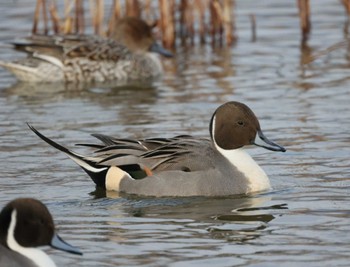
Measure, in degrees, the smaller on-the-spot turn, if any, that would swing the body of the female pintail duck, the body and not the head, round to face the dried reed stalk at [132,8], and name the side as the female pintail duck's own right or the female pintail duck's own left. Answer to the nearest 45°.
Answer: approximately 45° to the female pintail duck's own left

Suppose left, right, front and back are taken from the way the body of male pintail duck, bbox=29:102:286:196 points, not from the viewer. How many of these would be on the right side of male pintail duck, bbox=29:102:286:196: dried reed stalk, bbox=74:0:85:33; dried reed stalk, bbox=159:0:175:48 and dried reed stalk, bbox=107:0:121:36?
0

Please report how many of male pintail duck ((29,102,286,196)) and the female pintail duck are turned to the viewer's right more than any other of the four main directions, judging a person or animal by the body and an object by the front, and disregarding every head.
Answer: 2

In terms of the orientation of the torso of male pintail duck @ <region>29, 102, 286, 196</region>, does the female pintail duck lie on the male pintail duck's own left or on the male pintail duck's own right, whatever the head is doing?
on the male pintail duck's own left

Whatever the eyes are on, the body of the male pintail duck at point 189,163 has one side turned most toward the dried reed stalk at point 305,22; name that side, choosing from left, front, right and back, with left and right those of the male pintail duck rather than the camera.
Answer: left

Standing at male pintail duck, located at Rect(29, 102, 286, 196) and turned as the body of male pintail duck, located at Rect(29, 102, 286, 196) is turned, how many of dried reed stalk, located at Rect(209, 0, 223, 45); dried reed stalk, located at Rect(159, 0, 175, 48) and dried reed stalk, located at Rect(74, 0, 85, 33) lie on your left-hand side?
3

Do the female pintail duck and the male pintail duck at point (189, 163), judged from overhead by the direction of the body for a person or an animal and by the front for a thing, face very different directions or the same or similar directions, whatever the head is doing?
same or similar directions

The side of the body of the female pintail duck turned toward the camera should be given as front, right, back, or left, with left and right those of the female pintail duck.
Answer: right

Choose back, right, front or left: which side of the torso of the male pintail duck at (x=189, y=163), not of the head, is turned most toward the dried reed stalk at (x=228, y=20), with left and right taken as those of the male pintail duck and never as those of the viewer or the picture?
left

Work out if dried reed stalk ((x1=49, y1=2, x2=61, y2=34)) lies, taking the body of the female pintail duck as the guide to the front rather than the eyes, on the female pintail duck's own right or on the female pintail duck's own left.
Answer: on the female pintail duck's own left

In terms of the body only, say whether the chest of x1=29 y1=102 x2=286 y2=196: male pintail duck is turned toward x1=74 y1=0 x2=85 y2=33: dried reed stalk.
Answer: no

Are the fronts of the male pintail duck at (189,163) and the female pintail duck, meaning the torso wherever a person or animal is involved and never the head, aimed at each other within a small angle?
no

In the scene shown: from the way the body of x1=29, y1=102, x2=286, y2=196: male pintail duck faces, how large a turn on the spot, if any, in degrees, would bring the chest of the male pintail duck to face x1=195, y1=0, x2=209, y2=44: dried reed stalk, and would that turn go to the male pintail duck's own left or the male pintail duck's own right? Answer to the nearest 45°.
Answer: approximately 90° to the male pintail duck's own left

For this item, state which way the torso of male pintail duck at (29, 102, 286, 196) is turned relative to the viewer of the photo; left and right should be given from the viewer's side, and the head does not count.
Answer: facing to the right of the viewer

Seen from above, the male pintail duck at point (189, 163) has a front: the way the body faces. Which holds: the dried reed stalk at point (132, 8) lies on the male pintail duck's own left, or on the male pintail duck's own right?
on the male pintail duck's own left

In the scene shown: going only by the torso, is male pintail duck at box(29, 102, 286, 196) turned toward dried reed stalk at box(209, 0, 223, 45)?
no

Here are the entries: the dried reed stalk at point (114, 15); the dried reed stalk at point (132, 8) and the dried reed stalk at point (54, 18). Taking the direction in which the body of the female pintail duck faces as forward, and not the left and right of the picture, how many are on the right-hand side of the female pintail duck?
0
